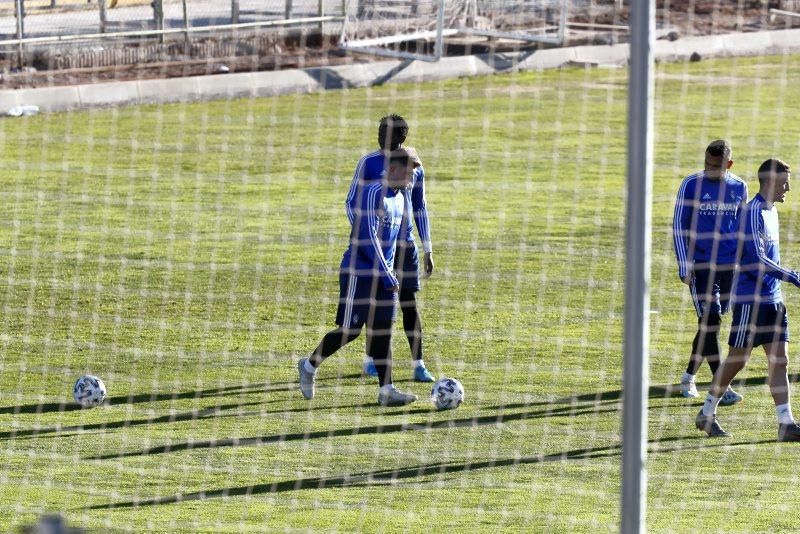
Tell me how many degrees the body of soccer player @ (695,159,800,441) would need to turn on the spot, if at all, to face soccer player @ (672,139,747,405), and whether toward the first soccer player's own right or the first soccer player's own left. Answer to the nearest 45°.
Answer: approximately 135° to the first soccer player's own left

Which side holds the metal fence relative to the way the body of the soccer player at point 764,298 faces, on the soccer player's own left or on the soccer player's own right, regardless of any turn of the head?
on the soccer player's own left

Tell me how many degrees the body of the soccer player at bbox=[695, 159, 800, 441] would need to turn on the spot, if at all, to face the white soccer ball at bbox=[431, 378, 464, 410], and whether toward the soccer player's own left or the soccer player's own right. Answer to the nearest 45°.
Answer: approximately 180°

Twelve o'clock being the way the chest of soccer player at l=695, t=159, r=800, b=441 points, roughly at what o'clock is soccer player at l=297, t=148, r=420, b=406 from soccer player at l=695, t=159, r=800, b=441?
soccer player at l=297, t=148, r=420, b=406 is roughly at 6 o'clock from soccer player at l=695, t=159, r=800, b=441.

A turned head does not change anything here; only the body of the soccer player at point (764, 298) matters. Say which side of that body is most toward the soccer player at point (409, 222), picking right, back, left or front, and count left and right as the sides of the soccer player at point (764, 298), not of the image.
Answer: back

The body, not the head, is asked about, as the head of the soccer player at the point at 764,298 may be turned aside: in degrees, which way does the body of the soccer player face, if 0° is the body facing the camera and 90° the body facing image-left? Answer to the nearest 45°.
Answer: approximately 270°
